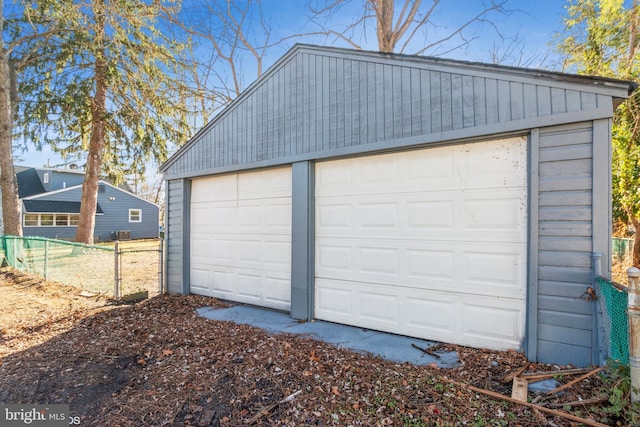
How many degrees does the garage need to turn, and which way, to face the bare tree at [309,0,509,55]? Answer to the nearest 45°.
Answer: approximately 135° to its right

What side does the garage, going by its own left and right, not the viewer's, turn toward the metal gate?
right

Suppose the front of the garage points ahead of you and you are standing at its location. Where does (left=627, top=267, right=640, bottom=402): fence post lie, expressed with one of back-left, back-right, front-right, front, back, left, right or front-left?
left

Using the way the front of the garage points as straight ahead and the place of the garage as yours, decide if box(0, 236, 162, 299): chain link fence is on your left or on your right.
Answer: on your right

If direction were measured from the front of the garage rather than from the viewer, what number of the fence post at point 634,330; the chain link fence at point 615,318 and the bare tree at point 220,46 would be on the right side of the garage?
1

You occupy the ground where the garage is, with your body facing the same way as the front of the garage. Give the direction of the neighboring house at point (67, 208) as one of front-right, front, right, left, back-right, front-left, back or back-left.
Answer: right

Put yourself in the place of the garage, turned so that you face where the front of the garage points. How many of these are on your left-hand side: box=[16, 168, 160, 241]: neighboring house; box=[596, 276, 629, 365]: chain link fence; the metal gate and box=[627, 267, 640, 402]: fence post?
2

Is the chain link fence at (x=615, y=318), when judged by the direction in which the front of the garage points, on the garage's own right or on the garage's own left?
on the garage's own left
